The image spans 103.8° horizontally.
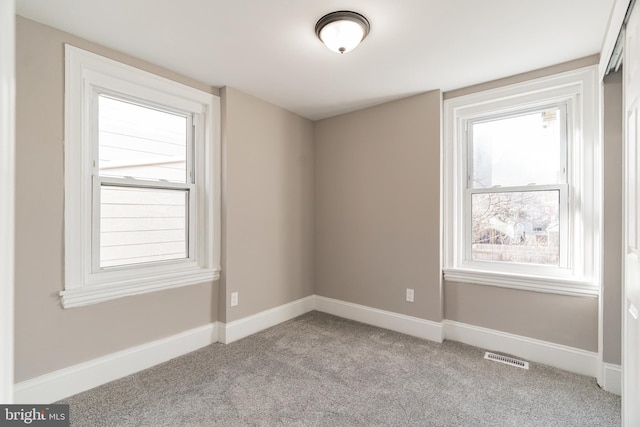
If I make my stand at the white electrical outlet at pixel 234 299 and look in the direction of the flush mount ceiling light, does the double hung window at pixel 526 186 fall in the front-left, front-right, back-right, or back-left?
front-left

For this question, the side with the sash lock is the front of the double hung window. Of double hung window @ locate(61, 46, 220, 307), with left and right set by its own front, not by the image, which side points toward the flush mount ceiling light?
front

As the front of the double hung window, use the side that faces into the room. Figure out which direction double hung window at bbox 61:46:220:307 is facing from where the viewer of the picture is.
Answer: facing the viewer and to the right of the viewer

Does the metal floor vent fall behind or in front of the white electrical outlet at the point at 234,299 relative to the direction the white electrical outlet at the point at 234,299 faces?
in front

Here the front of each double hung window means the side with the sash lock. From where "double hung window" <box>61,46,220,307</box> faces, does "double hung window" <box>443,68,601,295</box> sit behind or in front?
in front

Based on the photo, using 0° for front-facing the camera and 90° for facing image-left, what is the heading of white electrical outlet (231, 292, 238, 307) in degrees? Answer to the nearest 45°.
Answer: approximately 315°

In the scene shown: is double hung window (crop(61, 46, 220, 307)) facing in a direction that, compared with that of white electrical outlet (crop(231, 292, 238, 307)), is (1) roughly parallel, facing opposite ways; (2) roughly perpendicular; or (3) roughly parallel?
roughly parallel

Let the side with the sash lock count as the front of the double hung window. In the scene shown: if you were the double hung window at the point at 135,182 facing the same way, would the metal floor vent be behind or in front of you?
in front

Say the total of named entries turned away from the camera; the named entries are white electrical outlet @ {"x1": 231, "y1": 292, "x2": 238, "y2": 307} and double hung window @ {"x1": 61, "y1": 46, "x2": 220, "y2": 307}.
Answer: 0

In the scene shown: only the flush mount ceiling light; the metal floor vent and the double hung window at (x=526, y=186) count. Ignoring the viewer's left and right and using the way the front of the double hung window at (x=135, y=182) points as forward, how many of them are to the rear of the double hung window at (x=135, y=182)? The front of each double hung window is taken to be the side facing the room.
0

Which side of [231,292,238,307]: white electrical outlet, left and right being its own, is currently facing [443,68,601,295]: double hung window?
front
